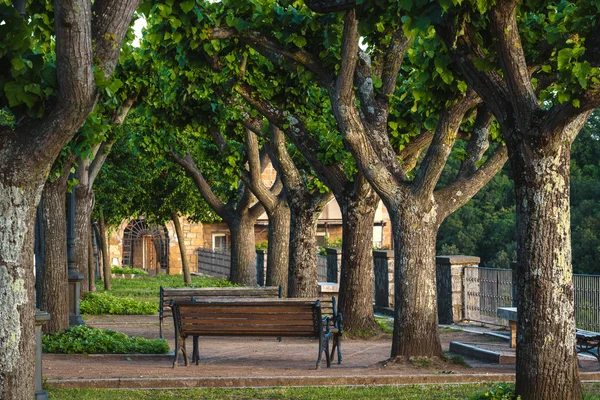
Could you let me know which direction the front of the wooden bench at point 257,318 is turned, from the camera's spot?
facing away from the viewer

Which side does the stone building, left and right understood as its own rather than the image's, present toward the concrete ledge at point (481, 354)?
front

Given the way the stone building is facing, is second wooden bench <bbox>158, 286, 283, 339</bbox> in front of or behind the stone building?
in front

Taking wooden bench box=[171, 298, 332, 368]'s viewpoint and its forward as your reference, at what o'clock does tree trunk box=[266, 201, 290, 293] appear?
The tree trunk is roughly at 12 o'clock from the wooden bench.

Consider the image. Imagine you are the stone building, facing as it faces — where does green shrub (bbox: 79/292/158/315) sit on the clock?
The green shrub is roughly at 12 o'clock from the stone building.

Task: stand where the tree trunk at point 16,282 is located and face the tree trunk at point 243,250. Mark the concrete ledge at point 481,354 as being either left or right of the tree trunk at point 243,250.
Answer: right

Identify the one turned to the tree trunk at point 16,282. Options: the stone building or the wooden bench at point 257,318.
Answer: the stone building

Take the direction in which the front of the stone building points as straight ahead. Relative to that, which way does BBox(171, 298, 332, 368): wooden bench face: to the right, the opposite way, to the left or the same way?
the opposite way

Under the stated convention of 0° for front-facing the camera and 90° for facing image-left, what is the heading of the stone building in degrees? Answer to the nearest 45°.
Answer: approximately 0°
